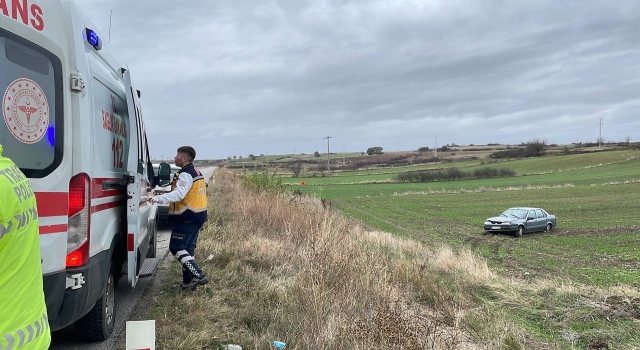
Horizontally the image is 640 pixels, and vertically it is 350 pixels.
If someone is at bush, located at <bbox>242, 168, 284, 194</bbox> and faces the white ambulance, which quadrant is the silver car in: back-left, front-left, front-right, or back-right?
front-left

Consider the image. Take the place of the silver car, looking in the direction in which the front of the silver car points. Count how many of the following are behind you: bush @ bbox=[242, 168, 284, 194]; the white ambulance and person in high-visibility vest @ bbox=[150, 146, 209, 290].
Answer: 0

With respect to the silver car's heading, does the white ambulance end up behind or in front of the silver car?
in front

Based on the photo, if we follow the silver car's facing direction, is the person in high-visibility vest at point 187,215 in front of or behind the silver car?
in front

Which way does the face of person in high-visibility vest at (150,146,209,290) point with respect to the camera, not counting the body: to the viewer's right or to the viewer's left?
to the viewer's left

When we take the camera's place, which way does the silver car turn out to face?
facing the viewer and to the left of the viewer
